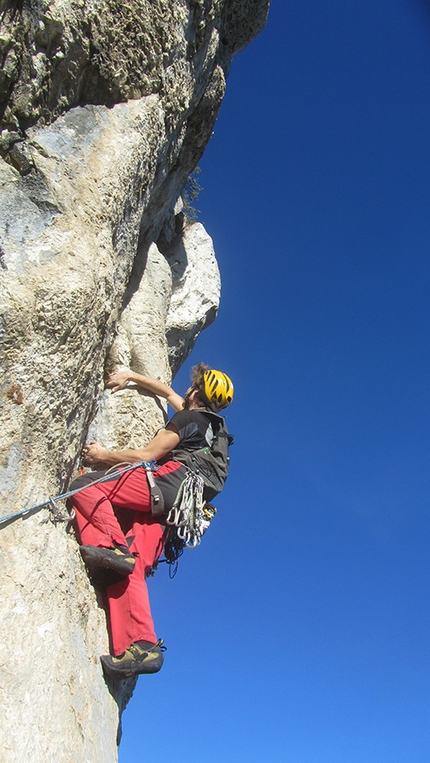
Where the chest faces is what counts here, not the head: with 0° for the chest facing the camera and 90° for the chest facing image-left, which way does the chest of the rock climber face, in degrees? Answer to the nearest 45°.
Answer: approximately 90°
